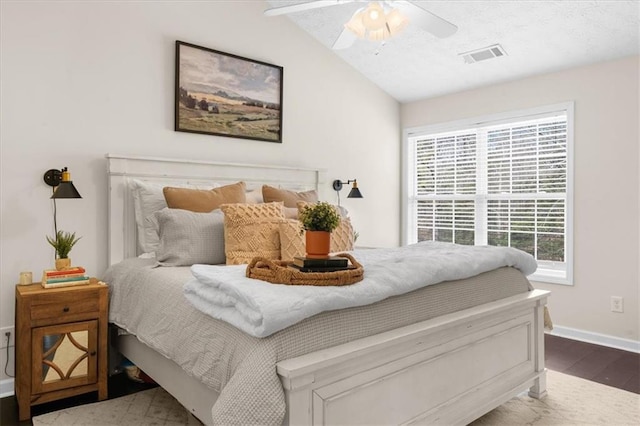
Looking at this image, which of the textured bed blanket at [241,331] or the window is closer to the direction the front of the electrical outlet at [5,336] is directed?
the textured bed blanket

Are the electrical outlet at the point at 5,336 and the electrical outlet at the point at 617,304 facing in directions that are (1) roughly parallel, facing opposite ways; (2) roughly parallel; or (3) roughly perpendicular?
roughly perpendicular

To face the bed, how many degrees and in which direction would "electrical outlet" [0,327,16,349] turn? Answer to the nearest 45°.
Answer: approximately 45° to its left

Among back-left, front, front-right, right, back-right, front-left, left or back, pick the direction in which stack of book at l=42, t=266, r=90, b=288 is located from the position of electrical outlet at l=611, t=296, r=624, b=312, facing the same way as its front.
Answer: front-right

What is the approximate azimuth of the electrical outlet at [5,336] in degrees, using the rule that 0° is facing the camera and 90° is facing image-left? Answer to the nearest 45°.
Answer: approximately 0°

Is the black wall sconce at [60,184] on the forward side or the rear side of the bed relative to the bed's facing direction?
on the rear side

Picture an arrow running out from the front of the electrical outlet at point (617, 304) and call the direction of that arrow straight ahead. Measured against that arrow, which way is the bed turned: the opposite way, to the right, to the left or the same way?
to the left

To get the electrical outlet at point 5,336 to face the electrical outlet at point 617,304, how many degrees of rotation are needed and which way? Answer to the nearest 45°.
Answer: approximately 45° to its left
